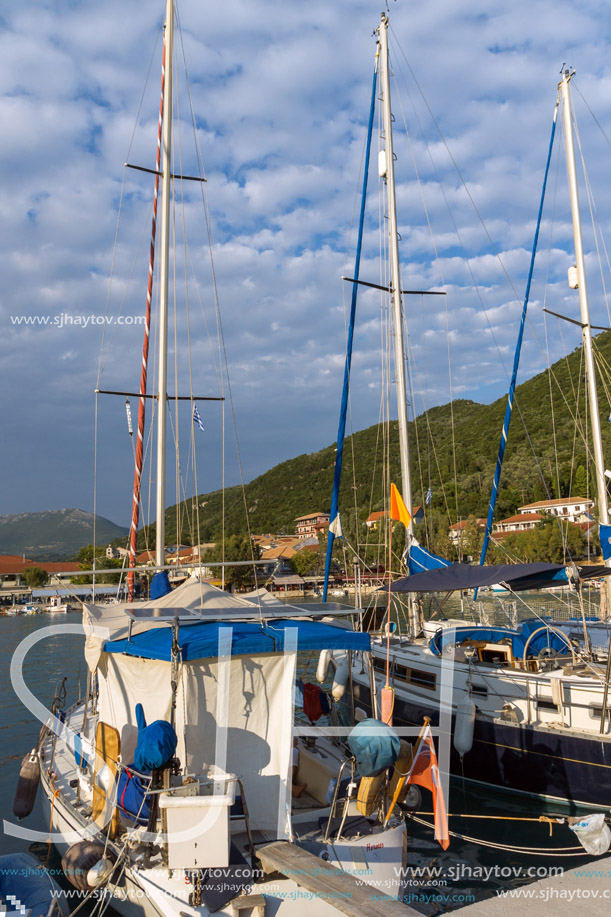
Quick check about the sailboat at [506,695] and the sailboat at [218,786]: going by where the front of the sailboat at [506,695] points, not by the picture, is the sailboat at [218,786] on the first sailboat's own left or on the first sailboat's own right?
on the first sailboat's own left

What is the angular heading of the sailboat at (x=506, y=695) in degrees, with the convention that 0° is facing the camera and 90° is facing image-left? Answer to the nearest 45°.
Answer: approximately 135°

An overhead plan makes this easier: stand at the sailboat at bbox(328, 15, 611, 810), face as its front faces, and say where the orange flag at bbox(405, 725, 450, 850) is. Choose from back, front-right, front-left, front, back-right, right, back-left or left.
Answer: back-left

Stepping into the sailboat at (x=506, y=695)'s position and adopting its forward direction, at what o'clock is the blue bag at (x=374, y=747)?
The blue bag is roughly at 8 o'clock from the sailboat.
